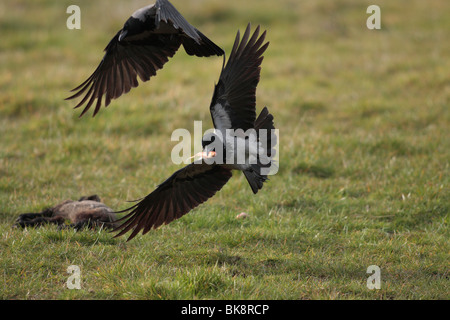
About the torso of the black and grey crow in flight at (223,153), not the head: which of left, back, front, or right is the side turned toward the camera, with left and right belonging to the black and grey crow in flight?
left

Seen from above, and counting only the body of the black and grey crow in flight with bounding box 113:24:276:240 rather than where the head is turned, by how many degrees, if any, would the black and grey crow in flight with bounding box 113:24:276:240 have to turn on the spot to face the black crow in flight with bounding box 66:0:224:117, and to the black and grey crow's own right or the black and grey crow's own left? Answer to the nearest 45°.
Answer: approximately 45° to the black and grey crow's own right
